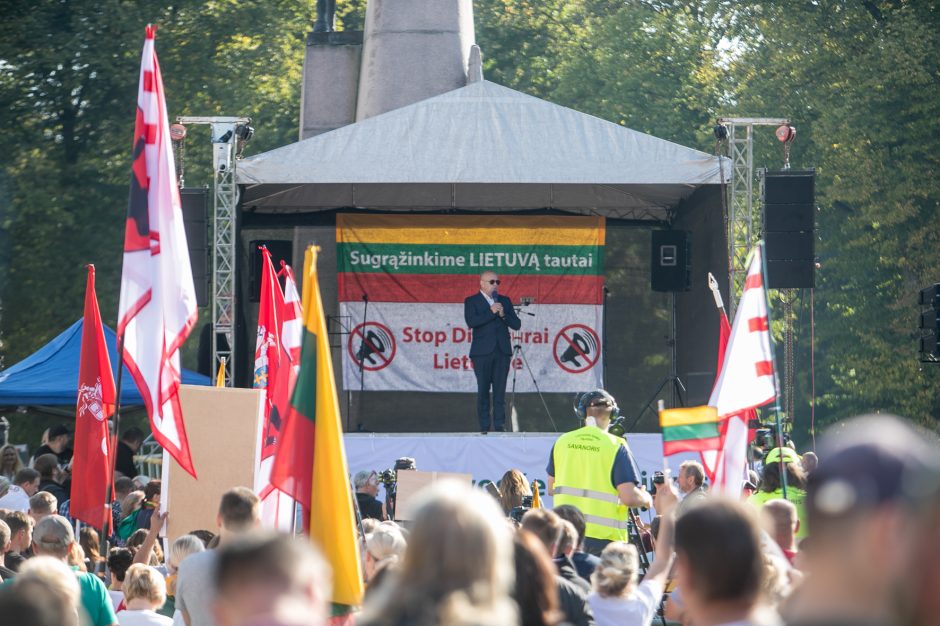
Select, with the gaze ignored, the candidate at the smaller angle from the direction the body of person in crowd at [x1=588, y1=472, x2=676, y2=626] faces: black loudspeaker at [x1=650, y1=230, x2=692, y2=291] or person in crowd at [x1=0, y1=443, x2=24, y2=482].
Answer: the black loudspeaker

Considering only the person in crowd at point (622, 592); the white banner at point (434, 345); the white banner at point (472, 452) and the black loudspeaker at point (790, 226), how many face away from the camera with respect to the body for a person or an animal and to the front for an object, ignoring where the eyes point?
1

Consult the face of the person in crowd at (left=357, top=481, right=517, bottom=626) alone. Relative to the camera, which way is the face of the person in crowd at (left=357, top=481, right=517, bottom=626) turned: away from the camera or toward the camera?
away from the camera

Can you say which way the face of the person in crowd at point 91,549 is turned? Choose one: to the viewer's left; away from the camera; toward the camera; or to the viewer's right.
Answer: away from the camera

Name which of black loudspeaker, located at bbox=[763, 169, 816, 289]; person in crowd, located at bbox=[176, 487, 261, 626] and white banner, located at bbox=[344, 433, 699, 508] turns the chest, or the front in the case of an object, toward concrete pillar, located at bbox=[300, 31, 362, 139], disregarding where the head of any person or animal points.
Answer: the person in crowd

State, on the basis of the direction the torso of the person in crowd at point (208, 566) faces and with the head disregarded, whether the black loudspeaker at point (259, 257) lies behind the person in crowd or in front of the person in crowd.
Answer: in front

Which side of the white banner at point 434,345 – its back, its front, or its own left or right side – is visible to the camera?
front

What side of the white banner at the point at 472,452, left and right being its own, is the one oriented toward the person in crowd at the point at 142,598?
front

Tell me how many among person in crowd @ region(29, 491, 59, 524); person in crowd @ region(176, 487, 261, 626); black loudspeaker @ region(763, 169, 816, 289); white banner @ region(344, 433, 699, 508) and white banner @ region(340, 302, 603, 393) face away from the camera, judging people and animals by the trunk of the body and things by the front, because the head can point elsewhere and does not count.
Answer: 2

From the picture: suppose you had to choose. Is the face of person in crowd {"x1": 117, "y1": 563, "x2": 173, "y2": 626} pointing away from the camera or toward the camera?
away from the camera

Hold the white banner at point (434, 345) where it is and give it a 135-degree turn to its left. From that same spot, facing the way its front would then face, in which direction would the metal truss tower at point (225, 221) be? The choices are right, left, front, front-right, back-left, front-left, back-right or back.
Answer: back

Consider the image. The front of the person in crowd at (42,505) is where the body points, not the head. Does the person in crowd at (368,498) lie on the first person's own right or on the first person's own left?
on the first person's own right

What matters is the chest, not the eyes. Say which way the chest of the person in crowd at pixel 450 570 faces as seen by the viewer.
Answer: away from the camera

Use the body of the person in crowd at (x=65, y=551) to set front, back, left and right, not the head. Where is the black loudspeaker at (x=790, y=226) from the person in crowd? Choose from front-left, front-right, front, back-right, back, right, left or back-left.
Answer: front-right

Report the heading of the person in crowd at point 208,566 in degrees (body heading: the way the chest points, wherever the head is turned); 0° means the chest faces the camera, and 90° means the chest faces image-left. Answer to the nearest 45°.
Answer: approximately 180°
